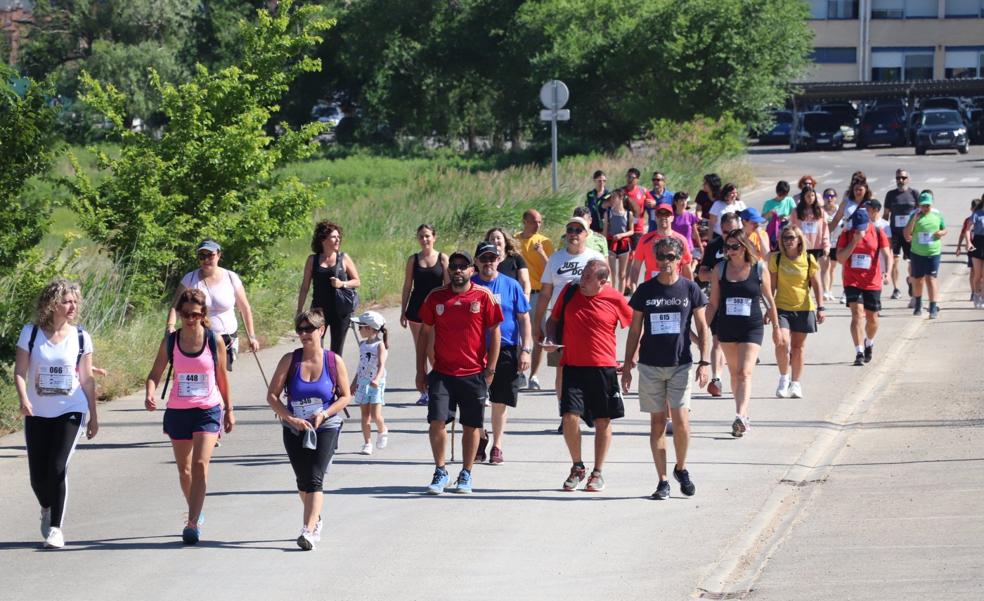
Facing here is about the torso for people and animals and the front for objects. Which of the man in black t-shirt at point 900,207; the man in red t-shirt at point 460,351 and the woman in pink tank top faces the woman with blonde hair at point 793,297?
the man in black t-shirt

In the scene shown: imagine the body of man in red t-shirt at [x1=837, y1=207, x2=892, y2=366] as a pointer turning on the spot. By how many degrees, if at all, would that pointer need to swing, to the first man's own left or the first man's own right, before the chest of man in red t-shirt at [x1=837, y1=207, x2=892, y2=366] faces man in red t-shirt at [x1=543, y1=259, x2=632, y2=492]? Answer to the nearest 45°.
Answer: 0° — they already face them

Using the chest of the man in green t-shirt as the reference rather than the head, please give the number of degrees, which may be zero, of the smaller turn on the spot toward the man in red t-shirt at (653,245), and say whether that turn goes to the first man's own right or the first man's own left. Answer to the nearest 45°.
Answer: approximately 45° to the first man's own right

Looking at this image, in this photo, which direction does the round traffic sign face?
away from the camera

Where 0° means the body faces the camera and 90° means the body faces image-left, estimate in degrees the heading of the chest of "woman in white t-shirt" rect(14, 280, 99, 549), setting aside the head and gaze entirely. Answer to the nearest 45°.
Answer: approximately 0°

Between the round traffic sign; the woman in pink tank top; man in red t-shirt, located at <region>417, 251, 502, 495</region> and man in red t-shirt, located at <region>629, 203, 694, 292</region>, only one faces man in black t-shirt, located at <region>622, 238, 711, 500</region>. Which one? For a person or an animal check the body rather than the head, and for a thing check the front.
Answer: man in red t-shirt, located at <region>629, 203, 694, 292</region>

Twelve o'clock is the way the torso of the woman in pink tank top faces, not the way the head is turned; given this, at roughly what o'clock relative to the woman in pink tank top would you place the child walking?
The child walking is roughly at 7 o'clock from the woman in pink tank top.

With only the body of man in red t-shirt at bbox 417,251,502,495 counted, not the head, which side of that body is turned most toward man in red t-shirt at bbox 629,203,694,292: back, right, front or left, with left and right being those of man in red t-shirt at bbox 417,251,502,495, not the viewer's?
back

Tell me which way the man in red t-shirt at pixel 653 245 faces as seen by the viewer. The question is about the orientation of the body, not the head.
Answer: toward the camera

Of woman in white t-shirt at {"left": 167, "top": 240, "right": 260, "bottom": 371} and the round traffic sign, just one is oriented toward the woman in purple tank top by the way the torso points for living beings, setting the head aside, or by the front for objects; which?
the woman in white t-shirt

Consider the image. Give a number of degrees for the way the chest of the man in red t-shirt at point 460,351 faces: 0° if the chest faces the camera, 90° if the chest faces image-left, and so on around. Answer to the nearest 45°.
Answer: approximately 0°

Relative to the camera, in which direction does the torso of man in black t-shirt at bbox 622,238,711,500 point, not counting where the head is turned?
toward the camera

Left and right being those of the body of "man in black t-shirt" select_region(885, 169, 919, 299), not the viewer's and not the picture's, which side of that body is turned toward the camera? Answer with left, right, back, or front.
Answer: front

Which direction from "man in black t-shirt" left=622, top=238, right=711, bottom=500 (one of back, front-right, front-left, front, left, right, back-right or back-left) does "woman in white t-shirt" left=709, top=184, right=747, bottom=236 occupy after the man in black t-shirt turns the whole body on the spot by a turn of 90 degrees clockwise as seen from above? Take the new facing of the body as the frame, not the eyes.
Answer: right
